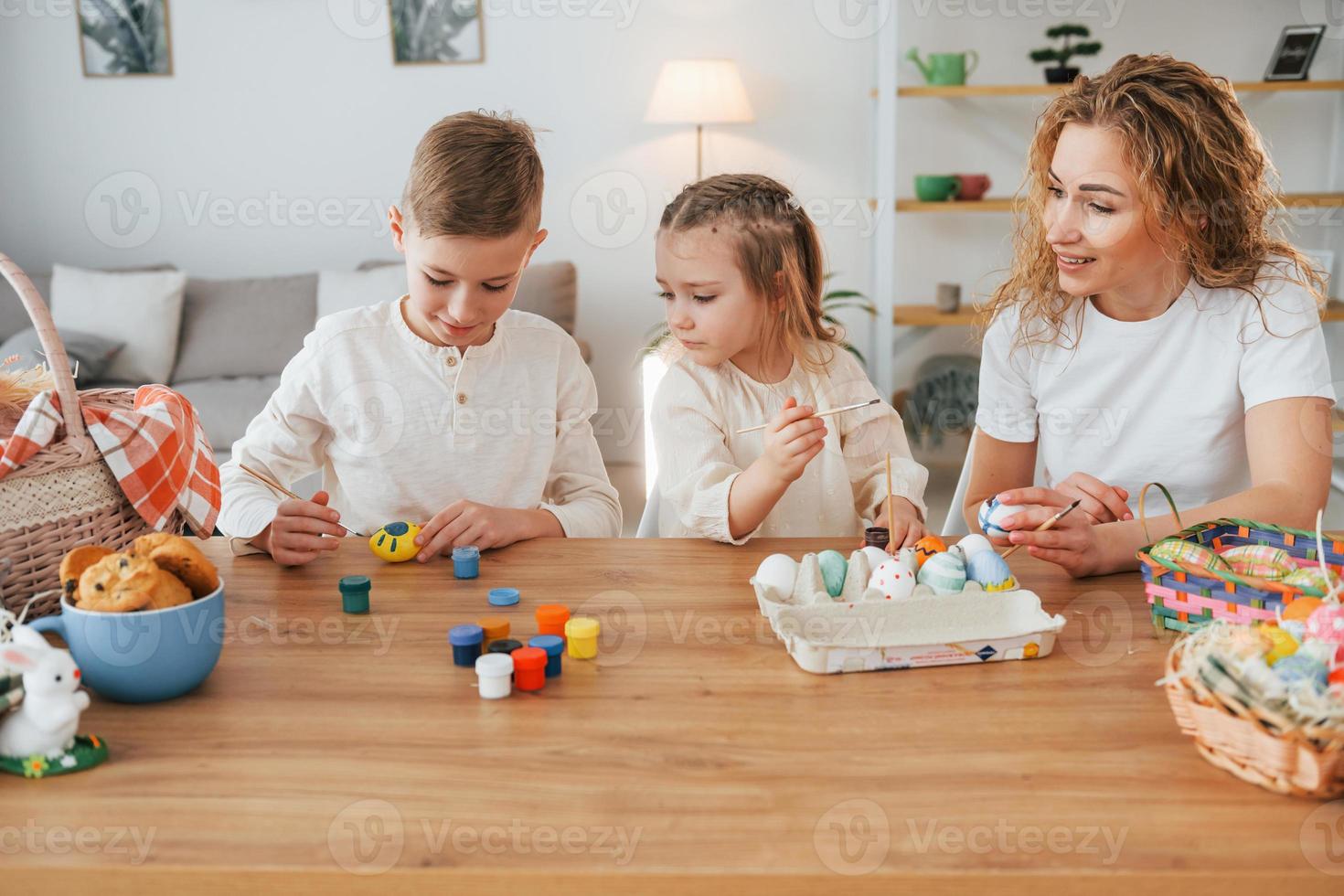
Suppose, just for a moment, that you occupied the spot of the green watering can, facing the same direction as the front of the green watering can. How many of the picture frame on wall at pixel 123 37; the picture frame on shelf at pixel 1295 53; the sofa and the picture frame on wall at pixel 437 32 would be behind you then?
1

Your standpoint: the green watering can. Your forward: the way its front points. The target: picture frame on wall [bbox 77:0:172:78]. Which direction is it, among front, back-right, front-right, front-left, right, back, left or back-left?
front

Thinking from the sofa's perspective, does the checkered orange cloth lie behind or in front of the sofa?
in front

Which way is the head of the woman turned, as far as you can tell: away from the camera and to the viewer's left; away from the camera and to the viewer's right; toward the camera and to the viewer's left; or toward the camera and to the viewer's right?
toward the camera and to the viewer's left

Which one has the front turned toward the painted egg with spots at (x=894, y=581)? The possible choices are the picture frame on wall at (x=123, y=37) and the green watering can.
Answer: the picture frame on wall

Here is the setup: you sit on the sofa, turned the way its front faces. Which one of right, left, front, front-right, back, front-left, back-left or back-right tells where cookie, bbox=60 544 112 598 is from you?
front

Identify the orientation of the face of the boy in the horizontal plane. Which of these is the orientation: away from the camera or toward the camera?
toward the camera

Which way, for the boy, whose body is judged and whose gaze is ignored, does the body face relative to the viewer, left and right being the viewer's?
facing the viewer

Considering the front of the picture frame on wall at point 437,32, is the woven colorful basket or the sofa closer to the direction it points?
the woven colorful basket

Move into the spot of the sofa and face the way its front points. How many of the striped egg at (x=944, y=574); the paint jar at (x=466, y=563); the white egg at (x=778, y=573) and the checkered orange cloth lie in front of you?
4

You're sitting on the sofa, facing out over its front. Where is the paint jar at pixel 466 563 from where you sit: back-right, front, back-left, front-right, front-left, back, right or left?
front

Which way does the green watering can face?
to the viewer's left
